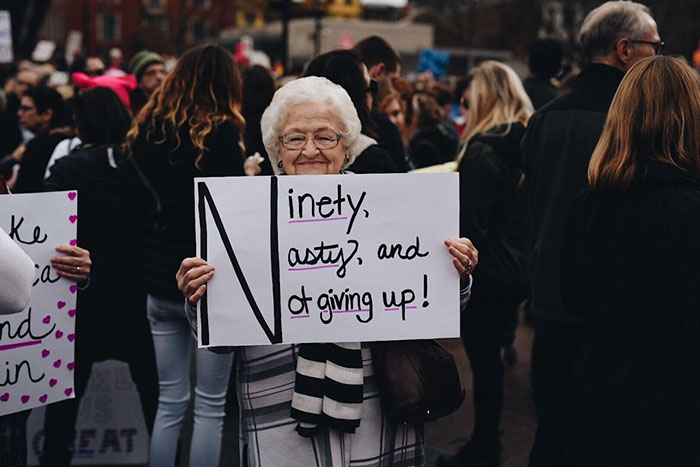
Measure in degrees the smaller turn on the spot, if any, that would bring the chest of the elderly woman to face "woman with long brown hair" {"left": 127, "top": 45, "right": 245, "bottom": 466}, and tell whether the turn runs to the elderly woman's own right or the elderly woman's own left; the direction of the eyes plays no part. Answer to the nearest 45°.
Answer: approximately 180°

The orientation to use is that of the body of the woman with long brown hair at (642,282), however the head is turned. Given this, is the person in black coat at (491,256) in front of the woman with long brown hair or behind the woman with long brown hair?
in front

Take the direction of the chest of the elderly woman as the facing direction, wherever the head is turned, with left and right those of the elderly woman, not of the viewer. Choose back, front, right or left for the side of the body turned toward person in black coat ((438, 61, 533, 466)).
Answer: back

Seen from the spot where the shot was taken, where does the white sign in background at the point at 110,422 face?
facing the viewer

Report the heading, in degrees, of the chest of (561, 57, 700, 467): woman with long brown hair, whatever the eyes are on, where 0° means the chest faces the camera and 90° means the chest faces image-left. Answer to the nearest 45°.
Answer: approximately 180°

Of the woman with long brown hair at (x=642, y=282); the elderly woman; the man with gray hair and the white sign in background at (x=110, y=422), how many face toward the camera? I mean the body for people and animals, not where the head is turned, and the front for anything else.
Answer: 2

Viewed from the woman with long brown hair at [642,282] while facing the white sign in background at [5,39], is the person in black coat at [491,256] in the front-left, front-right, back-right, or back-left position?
front-right

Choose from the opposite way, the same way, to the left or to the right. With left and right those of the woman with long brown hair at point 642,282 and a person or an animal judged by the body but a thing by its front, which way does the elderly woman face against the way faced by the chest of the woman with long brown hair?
the opposite way

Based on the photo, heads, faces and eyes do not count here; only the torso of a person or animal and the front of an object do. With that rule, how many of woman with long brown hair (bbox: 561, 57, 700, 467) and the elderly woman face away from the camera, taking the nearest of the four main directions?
1

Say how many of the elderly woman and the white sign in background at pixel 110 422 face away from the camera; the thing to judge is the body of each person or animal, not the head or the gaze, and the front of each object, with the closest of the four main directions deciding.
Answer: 0

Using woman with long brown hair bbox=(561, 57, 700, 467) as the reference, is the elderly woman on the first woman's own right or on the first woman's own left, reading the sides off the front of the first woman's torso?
on the first woman's own left

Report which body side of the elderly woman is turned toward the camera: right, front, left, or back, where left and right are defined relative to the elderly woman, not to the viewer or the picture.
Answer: front

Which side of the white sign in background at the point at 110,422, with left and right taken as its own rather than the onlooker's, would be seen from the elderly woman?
front

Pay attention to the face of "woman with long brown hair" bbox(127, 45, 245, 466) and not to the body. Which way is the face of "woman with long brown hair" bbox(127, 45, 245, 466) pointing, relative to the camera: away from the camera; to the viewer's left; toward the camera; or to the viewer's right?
away from the camera

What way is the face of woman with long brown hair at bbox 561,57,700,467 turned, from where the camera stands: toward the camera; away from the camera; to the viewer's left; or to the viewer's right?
away from the camera
